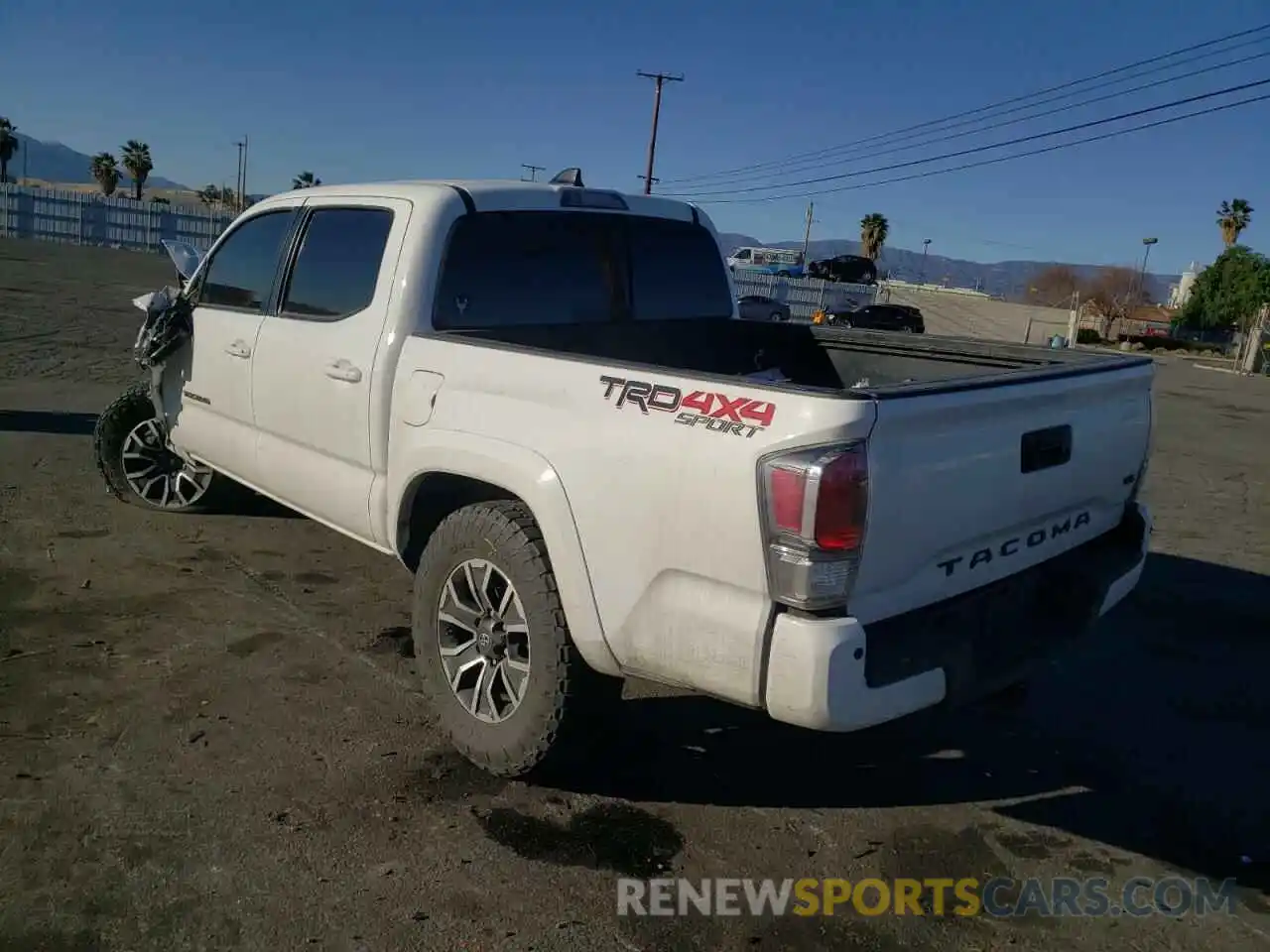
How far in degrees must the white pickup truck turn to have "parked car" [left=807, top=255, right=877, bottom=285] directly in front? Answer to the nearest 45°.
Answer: approximately 45° to its right

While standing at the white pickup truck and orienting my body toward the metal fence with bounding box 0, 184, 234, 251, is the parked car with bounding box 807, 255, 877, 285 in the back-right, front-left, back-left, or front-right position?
front-right

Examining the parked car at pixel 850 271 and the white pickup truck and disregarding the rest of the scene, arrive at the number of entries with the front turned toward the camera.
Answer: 0

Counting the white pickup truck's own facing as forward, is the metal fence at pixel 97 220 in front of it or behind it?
in front

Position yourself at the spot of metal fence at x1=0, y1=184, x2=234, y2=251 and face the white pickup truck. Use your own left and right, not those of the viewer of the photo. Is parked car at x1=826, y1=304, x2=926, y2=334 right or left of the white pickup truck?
left

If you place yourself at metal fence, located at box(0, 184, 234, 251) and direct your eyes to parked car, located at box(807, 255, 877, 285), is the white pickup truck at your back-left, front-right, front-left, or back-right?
front-right

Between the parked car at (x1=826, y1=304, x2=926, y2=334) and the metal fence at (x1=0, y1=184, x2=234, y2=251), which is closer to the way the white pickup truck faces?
the metal fence

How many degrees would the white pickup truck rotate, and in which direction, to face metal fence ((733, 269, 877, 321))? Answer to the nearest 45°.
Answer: approximately 45° to its right

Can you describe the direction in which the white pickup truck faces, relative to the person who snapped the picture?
facing away from the viewer and to the left of the viewer

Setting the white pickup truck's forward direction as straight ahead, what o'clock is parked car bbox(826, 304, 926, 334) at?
The parked car is roughly at 2 o'clock from the white pickup truck.
